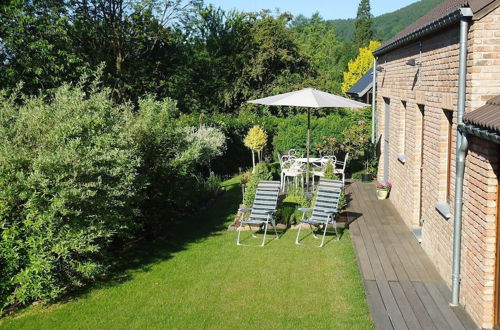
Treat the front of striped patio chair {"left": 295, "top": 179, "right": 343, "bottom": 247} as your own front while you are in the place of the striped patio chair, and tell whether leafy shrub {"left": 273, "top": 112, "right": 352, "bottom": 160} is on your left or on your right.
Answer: on your right

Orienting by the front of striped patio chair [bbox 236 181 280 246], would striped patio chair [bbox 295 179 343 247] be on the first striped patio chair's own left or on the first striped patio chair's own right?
on the first striped patio chair's own left

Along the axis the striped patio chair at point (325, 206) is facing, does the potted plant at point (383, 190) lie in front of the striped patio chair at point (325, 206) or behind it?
behind

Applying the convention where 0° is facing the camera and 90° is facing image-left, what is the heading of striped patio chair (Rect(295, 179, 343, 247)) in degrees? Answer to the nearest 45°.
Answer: approximately 45°

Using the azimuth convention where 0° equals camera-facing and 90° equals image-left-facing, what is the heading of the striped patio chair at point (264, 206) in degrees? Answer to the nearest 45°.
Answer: approximately 45°

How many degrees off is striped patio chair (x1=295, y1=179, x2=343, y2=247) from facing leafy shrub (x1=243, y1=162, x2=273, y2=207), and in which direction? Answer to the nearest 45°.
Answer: approximately 90° to its right

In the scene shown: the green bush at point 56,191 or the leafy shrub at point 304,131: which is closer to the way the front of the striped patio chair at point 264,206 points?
the green bush

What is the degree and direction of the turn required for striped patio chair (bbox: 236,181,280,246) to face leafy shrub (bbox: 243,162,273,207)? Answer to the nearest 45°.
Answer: approximately 135° to its right

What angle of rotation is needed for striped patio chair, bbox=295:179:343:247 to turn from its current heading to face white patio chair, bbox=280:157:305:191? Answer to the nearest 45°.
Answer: approximately 135° to its right
